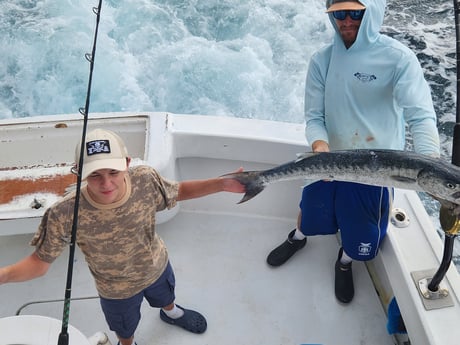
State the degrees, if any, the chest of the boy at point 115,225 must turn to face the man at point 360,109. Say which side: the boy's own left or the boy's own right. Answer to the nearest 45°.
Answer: approximately 90° to the boy's own left

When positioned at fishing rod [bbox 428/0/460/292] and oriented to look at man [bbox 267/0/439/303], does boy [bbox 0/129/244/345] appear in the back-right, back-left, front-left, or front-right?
front-left

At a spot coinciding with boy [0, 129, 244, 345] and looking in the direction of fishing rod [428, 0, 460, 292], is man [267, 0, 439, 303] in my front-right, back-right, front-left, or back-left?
front-left

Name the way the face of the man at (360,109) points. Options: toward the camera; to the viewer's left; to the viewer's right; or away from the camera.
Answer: toward the camera

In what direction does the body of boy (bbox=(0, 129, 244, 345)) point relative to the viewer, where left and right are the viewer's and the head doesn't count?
facing the viewer

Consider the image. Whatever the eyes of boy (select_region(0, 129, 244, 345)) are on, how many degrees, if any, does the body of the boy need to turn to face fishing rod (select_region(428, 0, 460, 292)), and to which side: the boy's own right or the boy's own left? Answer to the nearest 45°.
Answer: approximately 90° to the boy's own left

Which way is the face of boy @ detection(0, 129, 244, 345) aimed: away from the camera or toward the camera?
toward the camera

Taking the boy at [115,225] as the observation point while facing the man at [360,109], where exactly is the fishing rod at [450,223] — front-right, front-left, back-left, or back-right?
front-right
